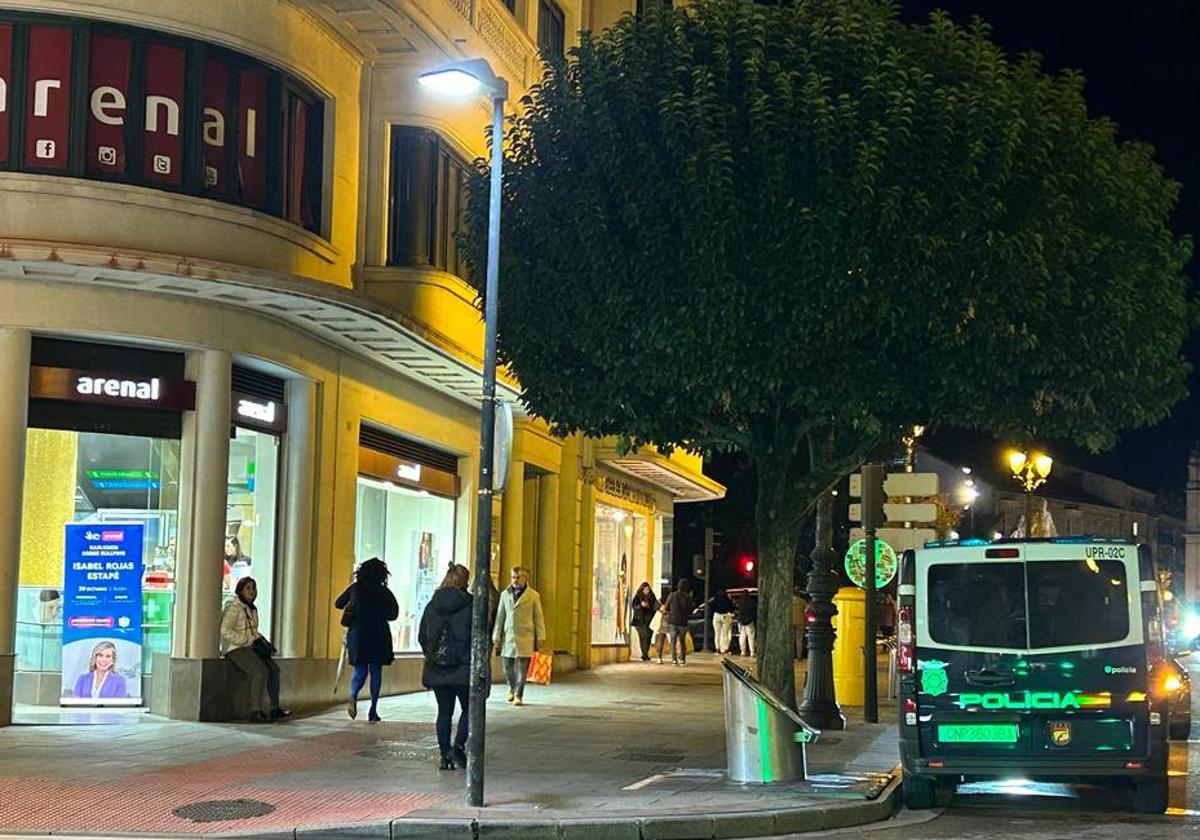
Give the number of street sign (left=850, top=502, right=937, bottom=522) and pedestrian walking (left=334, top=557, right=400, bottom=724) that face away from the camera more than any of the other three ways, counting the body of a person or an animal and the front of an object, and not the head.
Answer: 1

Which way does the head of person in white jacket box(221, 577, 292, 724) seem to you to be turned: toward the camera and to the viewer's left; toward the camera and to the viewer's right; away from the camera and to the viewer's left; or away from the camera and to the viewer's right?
toward the camera and to the viewer's right

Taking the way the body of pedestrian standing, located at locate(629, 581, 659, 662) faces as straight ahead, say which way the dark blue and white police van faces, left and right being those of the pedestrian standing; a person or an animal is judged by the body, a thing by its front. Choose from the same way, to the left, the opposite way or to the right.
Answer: the opposite way

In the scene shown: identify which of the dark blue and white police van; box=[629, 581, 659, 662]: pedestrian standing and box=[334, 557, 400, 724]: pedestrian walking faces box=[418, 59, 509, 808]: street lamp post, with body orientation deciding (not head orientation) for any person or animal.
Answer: box=[629, 581, 659, 662]: pedestrian standing

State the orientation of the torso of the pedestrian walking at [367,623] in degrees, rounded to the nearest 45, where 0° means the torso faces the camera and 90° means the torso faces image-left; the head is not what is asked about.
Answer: approximately 180°

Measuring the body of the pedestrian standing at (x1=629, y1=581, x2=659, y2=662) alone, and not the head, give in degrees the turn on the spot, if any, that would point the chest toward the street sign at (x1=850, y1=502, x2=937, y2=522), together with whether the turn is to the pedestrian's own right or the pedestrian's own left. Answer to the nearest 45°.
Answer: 0° — they already face it

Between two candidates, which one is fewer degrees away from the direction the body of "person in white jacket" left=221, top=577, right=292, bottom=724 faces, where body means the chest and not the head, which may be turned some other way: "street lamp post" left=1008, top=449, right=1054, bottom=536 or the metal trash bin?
the metal trash bin
